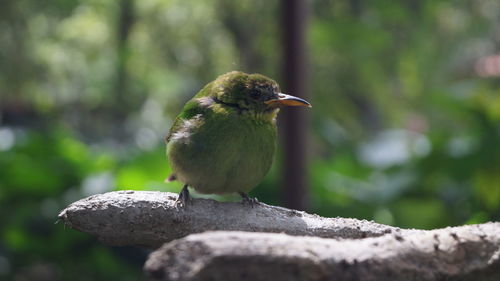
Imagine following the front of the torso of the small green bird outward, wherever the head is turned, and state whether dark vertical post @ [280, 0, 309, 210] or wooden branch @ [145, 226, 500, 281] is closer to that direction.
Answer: the wooden branch

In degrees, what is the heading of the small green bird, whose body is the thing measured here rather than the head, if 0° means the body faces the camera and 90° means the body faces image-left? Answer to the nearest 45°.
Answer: approximately 315°

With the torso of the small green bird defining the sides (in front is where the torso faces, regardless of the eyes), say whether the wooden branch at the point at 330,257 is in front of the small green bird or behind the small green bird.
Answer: in front

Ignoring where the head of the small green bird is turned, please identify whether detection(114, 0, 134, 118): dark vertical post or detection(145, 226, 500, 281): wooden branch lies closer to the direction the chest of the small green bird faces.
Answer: the wooden branch

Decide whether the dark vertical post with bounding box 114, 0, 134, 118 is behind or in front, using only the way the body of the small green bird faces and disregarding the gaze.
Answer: behind
